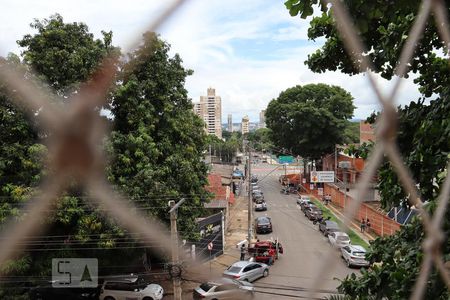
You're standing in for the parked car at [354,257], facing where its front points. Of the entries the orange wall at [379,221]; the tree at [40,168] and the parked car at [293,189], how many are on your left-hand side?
1

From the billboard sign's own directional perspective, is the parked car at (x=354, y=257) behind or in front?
in front

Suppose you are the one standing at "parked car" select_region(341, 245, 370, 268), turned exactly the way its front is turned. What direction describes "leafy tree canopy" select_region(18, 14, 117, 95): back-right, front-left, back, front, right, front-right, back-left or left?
left

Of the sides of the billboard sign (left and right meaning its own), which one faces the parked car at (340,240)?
front

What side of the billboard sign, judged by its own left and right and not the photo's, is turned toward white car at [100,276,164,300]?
front

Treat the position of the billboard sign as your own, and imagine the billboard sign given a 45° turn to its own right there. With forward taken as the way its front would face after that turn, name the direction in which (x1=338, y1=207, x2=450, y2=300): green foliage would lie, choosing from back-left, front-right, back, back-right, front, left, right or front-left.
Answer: front-left

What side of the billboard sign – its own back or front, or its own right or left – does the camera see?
front

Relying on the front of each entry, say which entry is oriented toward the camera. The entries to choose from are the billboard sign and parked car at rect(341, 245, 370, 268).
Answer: the billboard sign

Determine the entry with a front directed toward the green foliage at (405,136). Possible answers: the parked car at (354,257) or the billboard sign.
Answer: the billboard sign

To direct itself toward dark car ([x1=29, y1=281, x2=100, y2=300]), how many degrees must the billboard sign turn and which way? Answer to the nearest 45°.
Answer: approximately 45° to its right

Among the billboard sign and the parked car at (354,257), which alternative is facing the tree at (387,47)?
the billboard sign

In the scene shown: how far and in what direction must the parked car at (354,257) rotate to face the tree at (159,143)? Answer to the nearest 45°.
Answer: approximately 90° to its left

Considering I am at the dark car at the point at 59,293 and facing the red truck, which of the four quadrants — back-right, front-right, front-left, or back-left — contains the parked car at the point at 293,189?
front-left

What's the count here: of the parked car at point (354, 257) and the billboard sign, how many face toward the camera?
1

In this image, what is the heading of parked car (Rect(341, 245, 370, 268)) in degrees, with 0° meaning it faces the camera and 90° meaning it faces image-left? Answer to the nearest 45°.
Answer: approximately 135°

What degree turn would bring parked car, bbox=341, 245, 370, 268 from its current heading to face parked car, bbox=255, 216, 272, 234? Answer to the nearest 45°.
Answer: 0° — it already faces it
